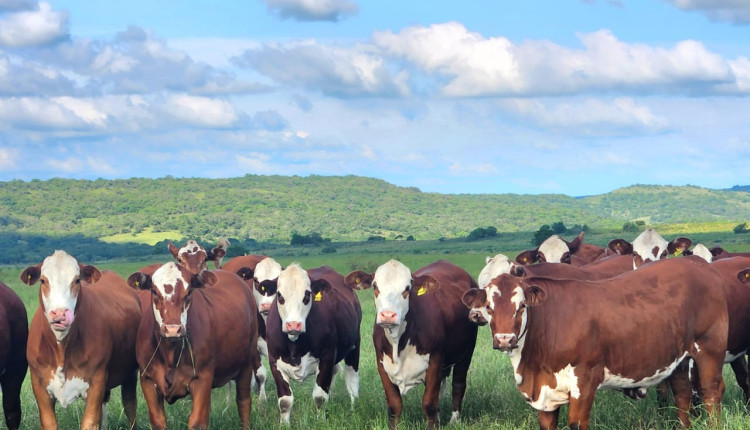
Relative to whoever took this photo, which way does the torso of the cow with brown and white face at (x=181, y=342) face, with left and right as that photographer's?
facing the viewer and to the left of the viewer

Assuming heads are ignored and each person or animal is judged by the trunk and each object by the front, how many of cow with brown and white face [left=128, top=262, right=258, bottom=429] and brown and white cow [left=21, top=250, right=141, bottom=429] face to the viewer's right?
0

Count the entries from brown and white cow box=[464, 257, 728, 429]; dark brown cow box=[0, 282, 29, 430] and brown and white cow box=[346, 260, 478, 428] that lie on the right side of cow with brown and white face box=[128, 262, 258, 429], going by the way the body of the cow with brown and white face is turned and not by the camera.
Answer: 1

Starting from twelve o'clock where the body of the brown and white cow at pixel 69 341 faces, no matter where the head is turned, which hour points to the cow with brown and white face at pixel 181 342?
The cow with brown and white face is roughly at 8 o'clock from the brown and white cow.

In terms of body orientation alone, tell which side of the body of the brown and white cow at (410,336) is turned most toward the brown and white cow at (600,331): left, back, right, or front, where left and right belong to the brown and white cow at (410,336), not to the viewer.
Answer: left

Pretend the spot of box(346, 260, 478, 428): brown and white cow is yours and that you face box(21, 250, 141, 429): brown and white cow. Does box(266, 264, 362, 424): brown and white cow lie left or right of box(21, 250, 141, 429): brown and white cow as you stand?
right

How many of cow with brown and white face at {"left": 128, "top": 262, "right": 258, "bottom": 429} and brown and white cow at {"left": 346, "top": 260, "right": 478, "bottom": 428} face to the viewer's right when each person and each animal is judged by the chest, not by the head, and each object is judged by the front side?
0

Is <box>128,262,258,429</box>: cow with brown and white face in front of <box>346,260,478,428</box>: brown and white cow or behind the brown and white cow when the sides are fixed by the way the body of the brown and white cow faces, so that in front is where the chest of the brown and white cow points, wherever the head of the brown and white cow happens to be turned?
in front

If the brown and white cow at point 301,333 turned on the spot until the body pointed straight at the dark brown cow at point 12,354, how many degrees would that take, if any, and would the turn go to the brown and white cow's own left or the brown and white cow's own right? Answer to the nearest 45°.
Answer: approximately 45° to the brown and white cow's own right

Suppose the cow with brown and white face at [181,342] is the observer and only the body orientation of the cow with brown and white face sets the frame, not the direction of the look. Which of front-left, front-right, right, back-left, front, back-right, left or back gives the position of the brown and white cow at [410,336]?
back-left
